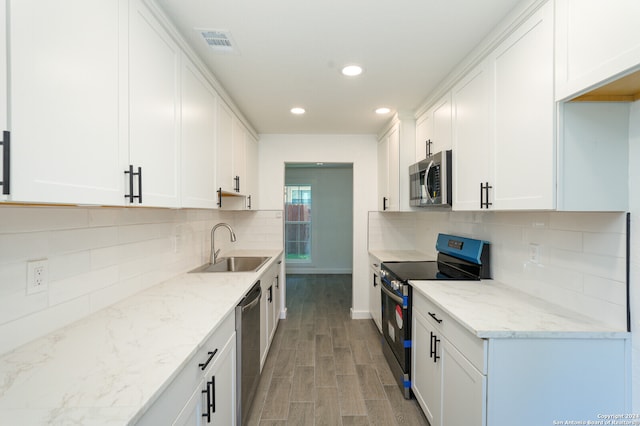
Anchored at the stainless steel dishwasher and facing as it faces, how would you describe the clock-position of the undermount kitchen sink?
The undermount kitchen sink is roughly at 9 o'clock from the stainless steel dishwasher.

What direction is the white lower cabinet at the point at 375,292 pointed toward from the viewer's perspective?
to the viewer's left

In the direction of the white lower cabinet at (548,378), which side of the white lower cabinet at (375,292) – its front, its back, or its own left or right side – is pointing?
left

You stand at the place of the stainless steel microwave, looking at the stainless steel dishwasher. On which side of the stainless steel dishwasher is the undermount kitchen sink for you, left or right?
right

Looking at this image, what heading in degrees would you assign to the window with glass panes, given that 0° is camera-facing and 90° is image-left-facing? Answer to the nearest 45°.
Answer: approximately 0°

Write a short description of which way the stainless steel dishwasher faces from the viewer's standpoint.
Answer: facing to the right of the viewer

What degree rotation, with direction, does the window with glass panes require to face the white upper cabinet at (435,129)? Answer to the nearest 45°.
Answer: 0° — it already faces it

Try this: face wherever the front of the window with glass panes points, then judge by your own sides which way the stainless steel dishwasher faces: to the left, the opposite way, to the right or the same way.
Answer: to the left

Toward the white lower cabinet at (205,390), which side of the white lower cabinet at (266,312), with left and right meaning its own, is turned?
right

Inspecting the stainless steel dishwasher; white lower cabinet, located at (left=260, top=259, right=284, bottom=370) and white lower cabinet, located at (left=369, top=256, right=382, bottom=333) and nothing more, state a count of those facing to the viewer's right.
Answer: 2

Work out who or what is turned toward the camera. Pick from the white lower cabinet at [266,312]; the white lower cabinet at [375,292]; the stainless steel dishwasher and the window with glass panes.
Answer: the window with glass panes

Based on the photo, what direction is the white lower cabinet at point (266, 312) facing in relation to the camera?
to the viewer's right

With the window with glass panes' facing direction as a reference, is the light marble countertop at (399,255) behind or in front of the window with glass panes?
in front

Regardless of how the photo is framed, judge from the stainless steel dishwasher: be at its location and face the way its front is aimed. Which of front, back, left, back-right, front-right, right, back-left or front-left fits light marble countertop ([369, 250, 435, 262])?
front-left

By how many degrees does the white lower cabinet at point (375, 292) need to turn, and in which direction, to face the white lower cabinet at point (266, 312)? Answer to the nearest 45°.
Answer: approximately 45° to its left

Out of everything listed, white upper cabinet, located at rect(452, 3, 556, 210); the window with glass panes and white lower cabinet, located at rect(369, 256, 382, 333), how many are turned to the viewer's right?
0

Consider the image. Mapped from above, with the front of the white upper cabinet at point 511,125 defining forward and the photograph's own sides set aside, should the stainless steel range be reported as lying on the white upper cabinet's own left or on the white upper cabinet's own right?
on the white upper cabinet's own right
